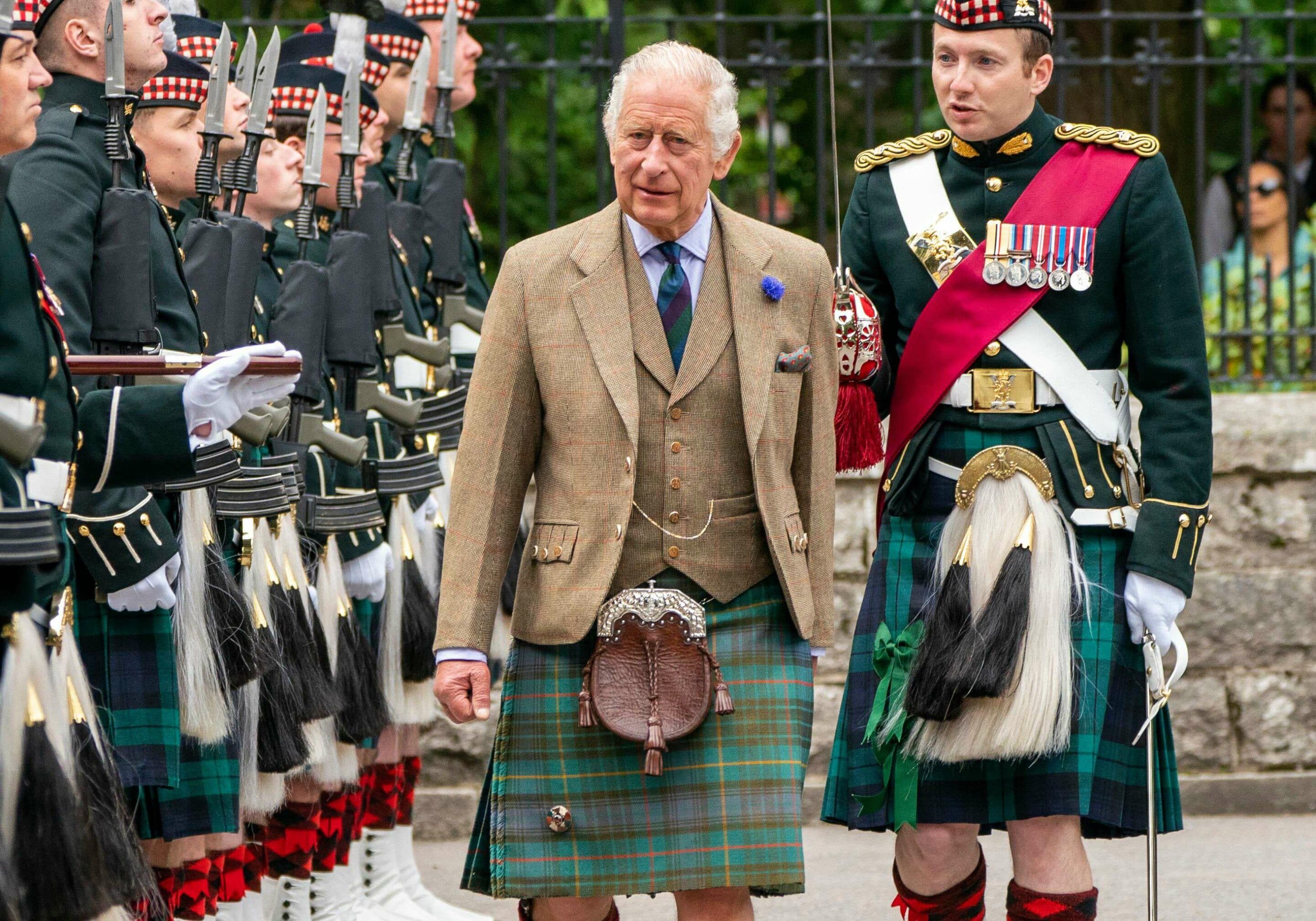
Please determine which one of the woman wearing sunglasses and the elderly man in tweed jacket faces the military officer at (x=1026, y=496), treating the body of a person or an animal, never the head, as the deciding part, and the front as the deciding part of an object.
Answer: the woman wearing sunglasses

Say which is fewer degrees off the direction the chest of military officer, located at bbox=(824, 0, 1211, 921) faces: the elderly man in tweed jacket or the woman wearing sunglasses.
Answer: the elderly man in tweed jacket

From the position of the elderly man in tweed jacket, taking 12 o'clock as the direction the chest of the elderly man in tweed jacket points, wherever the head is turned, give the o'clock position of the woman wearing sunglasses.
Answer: The woman wearing sunglasses is roughly at 7 o'clock from the elderly man in tweed jacket.

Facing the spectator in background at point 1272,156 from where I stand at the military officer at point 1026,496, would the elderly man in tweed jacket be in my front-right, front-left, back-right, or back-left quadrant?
back-left

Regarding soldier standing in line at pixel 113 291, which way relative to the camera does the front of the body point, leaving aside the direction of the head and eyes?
to the viewer's right

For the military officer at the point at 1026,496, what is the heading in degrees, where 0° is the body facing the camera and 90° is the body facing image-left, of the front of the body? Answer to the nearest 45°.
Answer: approximately 0°

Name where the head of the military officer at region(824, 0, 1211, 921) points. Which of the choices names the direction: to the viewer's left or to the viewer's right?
to the viewer's left

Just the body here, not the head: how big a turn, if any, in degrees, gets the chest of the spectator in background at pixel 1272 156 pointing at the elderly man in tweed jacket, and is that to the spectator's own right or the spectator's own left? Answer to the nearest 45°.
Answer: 0° — they already face them

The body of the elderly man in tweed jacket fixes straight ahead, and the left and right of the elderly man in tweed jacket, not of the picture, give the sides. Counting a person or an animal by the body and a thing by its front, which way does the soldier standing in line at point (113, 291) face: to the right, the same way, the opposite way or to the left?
to the left

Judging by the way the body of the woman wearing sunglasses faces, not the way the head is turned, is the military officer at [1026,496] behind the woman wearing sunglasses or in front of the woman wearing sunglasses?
in front
